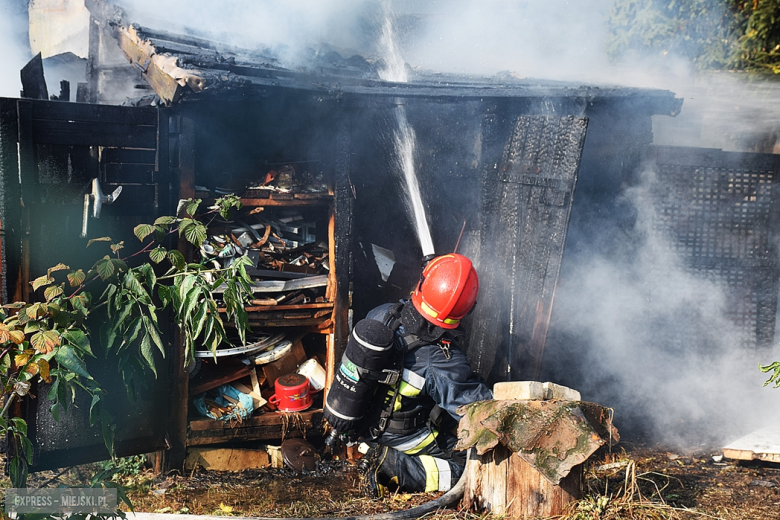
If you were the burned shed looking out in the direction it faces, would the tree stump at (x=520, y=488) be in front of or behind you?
in front

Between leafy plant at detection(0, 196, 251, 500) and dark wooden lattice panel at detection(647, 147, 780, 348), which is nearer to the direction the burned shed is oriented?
the leafy plant

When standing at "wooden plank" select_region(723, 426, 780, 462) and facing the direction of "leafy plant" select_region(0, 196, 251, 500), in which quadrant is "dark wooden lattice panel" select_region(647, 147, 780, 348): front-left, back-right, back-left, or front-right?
back-right

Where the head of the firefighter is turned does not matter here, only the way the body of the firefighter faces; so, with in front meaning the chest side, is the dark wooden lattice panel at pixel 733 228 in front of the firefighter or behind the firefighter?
in front

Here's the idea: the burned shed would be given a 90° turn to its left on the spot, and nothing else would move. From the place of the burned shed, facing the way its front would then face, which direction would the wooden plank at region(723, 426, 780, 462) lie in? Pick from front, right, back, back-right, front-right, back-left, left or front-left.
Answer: front

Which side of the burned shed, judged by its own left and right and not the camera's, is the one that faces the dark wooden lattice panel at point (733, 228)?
left

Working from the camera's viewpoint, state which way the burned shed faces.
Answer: facing the viewer
